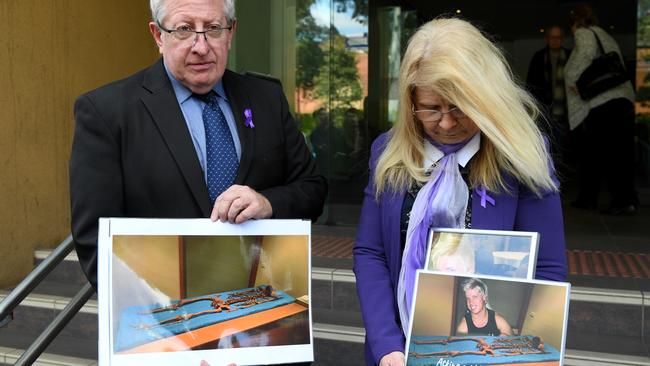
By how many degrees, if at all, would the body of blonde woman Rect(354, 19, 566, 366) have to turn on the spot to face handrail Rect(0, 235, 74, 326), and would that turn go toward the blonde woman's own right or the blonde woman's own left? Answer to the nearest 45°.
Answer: approximately 90° to the blonde woman's own right

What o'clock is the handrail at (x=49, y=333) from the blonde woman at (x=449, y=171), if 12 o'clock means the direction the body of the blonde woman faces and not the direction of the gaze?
The handrail is roughly at 4 o'clock from the blonde woman.

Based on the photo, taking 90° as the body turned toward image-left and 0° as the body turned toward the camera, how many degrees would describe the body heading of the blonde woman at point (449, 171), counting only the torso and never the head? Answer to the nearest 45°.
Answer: approximately 0°

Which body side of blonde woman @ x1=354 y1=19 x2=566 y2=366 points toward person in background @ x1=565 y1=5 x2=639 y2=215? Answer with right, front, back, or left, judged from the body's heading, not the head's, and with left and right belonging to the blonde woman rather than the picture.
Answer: back

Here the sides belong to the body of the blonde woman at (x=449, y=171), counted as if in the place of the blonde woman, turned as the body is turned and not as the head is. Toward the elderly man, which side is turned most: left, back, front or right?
right
